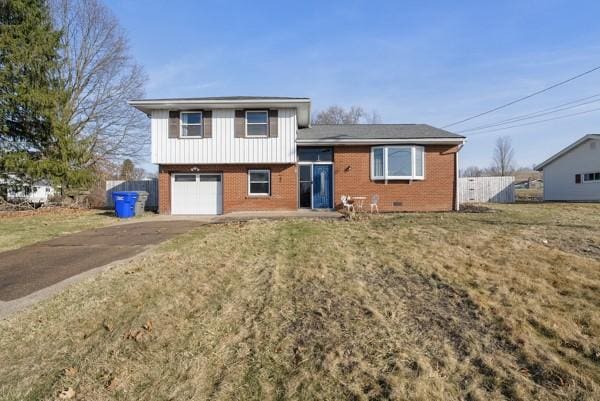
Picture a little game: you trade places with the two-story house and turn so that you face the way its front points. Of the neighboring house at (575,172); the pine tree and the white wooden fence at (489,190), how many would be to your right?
1

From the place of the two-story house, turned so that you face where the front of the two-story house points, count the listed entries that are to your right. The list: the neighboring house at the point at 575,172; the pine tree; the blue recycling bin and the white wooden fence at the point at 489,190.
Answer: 2

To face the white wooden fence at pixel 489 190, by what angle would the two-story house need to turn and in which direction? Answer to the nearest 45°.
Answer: approximately 135° to its left

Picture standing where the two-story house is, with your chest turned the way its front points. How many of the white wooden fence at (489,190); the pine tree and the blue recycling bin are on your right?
2

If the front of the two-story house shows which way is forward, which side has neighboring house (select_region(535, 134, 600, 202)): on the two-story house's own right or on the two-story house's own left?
on the two-story house's own left

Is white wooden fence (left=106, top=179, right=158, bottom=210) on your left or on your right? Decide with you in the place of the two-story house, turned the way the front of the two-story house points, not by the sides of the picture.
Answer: on your right

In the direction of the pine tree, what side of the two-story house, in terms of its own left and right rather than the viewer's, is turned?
right

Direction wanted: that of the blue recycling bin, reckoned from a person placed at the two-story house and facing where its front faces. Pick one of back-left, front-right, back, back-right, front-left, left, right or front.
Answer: right

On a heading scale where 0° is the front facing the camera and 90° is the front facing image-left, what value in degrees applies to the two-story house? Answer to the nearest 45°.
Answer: approximately 0°
